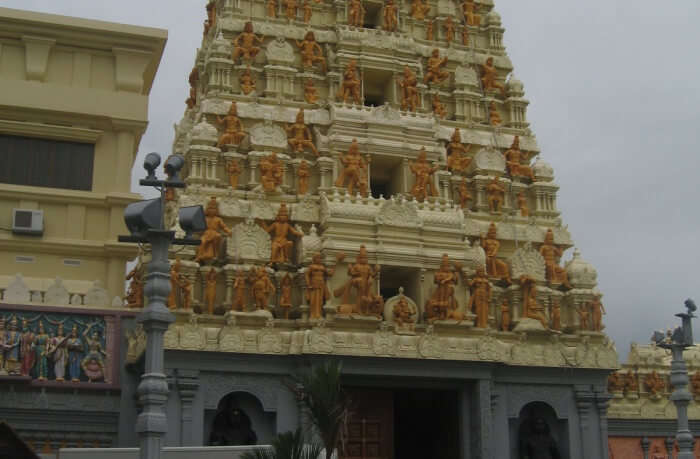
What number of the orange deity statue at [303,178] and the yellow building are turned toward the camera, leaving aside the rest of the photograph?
2

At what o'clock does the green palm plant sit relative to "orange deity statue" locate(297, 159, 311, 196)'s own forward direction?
The green palm plant is roughly at 12 o'clock from the orange deity statue.

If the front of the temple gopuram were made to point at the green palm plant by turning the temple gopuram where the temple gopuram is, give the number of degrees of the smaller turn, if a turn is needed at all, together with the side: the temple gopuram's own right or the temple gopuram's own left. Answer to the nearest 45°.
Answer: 0° — it already faces it

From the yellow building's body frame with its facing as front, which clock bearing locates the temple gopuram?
The temple gopuram is roughly at 9 o'clock from the yellow building.

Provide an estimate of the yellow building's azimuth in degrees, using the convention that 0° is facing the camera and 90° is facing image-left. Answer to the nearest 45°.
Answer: approximately 0°

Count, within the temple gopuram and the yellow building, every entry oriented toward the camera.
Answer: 2

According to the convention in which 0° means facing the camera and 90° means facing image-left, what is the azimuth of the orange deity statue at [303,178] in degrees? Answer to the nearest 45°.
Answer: approximately 0°
